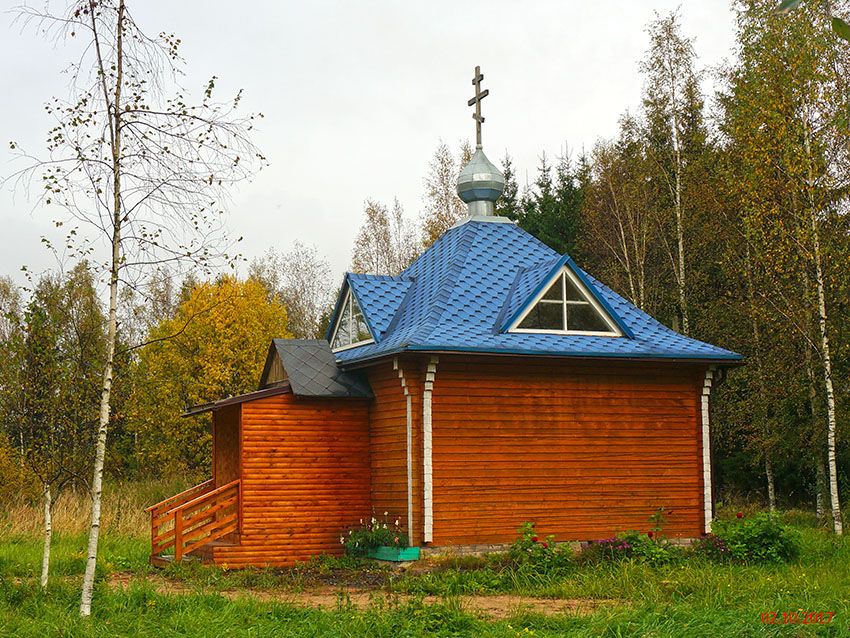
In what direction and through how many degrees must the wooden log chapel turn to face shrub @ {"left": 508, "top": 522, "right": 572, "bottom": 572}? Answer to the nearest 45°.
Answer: approximately 135° to its left

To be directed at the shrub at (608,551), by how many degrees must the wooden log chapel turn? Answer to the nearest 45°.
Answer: approximately 135° to its left

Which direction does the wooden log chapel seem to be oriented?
to the viewer's left

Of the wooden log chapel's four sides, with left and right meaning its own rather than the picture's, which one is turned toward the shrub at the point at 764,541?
back

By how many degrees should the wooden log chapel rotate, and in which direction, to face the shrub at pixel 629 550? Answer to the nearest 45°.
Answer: approximately 135° to its left

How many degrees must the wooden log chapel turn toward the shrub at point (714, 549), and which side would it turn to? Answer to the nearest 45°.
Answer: approximately 180°

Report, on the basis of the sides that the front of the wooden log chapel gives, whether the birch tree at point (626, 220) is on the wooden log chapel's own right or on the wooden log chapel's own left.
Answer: on the wooden log chapel's own right

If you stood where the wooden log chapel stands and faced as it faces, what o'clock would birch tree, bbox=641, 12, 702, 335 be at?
The birch tree is roughly at 4 o'clock from the wooden log chapel.
